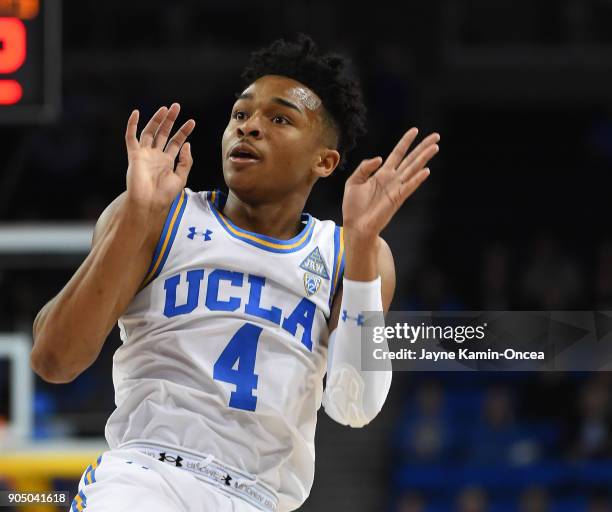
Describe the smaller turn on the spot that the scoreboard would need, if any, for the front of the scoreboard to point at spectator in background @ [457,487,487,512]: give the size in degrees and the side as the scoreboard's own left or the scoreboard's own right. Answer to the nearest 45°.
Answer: approximately 135° to the scoreboard's own left

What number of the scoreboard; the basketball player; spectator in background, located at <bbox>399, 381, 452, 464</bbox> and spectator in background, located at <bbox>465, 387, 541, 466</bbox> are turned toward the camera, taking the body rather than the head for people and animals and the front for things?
4

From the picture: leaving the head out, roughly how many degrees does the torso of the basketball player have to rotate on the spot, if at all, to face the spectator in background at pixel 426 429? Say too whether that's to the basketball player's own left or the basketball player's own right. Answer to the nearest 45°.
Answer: approximately 180°

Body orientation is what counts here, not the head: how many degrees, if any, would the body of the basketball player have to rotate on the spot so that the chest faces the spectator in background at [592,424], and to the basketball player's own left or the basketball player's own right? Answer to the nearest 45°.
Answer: approximately 135° to the basketball player's own left

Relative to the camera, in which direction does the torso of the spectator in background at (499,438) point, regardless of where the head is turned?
toward the camera

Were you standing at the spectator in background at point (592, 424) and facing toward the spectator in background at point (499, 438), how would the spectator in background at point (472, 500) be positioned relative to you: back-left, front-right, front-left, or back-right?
front-left

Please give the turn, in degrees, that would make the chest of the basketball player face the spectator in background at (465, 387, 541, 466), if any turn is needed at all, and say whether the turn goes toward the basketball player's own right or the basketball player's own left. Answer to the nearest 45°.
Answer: approximately 180°

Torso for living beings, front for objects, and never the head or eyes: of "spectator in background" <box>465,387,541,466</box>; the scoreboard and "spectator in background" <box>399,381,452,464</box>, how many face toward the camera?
3

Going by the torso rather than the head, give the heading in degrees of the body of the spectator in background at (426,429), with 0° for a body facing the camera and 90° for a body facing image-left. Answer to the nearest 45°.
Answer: approximately 0°

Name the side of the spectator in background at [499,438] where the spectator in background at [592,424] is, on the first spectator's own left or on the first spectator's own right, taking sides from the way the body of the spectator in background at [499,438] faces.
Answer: on the first spectator's own left

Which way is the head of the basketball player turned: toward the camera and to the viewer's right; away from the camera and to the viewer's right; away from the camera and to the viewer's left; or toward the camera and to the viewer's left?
toward the camera and to the viewer's left
